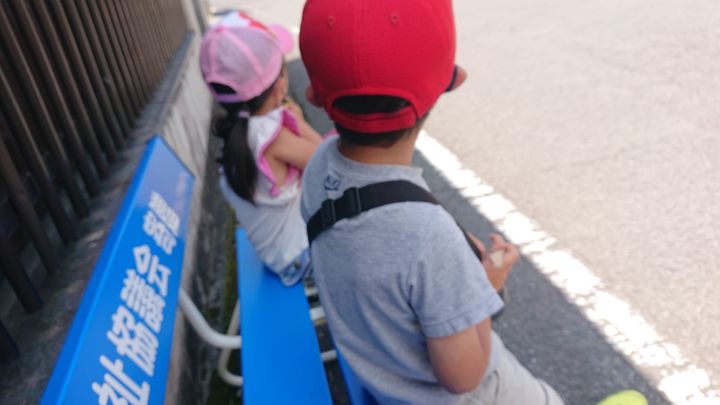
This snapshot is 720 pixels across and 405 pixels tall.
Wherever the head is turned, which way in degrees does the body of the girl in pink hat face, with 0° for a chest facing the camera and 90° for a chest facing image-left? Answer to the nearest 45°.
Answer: approximately 225°

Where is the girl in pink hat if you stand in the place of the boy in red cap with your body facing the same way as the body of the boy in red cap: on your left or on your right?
on your left

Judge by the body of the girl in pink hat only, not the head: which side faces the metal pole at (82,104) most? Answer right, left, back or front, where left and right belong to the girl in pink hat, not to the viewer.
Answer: back

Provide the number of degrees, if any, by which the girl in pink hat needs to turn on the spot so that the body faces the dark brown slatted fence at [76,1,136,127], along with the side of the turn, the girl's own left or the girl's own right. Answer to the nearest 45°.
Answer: approximately 90° to the girl's own left

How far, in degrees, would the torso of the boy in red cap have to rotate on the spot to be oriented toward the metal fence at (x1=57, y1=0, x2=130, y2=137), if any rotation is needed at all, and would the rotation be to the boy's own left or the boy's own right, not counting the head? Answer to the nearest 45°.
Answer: approximately 90° to the boy's own left

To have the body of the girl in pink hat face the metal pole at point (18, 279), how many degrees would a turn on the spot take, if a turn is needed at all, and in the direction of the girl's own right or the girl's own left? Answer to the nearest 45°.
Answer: approximately 180°

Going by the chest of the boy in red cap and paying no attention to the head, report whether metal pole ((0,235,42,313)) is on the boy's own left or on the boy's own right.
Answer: on the boy's own left

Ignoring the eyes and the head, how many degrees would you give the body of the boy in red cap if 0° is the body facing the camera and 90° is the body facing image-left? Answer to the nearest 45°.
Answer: approximately 225°

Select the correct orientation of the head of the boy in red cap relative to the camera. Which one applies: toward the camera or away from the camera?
away from the camera

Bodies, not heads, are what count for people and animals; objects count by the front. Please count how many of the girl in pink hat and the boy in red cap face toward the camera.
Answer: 0

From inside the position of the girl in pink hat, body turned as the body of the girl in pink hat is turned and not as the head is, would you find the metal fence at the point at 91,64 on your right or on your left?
on your left

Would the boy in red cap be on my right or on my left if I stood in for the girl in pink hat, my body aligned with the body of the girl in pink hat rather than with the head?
on my right

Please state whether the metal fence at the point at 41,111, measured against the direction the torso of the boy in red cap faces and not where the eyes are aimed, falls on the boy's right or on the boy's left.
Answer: on the boy's left

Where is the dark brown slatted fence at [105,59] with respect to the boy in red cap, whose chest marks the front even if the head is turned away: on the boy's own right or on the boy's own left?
on the boy's own left
